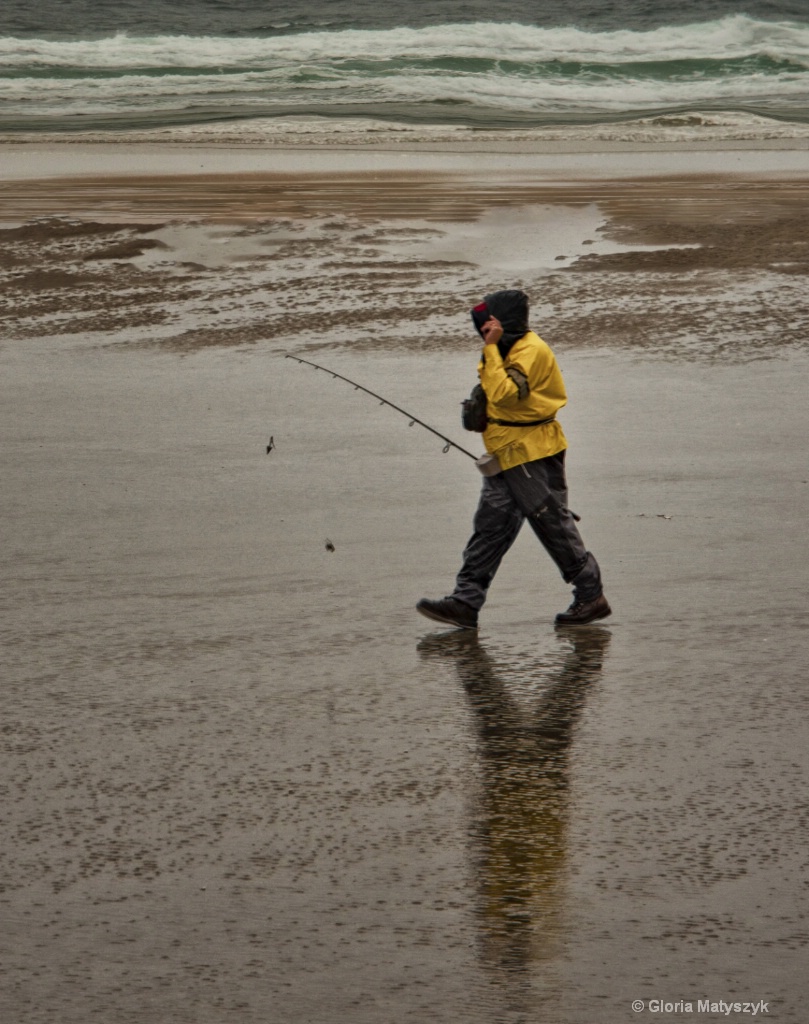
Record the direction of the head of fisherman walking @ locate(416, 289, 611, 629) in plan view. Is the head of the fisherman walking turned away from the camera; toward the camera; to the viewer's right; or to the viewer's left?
to the viewer's left

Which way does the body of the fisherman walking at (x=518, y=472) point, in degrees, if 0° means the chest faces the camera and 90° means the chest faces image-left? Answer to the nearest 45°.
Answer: approximately 90°
